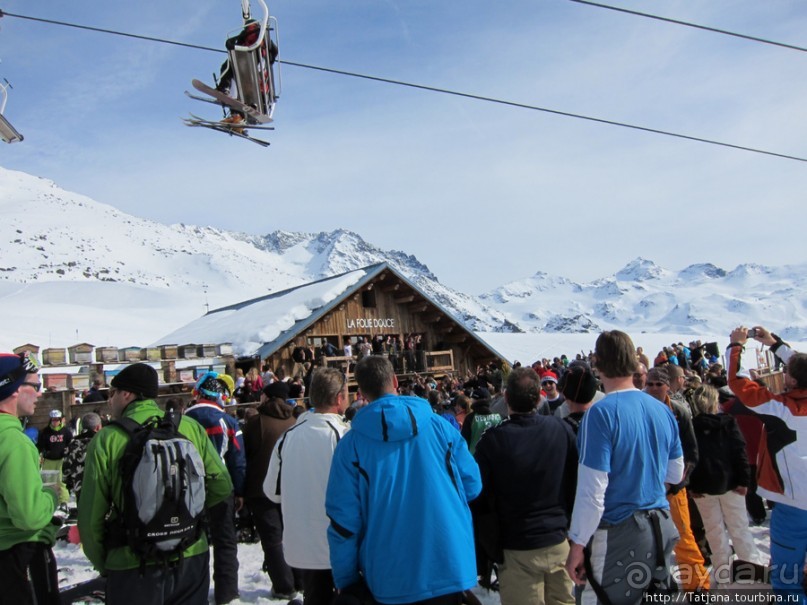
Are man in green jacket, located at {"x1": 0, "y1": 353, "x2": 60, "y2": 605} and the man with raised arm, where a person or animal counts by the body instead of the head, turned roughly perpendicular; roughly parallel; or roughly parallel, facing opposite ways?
roughly perpendicular

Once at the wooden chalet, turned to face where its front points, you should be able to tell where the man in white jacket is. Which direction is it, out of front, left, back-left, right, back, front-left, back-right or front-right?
front-right

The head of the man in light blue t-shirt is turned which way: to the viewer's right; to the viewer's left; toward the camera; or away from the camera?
away from the camera

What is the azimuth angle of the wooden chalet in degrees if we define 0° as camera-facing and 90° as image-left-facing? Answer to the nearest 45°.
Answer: approximately 315°

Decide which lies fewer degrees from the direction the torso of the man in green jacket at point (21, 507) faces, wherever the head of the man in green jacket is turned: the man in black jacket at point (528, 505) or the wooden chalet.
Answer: the man in black jacket

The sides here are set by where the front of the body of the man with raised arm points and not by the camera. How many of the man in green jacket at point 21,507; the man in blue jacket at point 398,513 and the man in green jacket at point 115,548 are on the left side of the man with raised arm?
3

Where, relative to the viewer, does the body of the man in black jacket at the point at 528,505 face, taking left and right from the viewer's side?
facing away from the viewer

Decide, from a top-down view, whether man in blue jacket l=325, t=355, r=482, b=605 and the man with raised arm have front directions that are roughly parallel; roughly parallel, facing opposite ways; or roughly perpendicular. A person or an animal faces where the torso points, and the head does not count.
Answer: roughly parallel

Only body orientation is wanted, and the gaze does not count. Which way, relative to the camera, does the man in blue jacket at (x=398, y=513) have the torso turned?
away from the camera

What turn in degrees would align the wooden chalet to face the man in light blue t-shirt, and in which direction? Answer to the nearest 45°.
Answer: approximately 45° to its right

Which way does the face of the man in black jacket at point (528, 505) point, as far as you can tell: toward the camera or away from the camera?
away from the camera

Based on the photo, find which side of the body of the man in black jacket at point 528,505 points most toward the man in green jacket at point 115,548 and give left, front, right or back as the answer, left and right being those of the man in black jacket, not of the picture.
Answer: left

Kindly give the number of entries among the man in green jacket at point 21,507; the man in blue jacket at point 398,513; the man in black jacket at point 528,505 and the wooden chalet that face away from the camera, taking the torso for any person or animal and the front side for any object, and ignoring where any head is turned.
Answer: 2

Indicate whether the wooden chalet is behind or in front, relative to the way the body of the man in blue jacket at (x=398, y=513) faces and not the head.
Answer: in front

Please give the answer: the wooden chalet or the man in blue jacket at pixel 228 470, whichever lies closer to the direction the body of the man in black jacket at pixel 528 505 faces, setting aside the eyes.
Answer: the wooden chalet

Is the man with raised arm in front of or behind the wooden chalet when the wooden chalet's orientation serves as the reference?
in front
